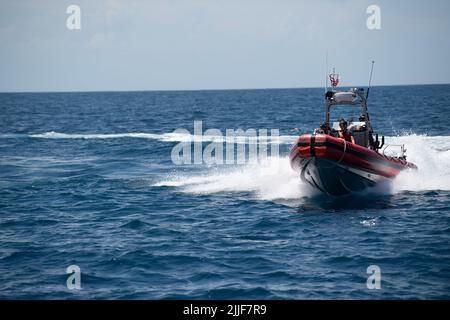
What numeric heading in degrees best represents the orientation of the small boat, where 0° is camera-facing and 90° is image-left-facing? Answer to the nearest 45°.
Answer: approximately 45°

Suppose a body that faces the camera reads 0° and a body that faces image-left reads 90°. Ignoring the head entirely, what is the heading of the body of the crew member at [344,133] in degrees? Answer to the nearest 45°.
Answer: approximately 45°
